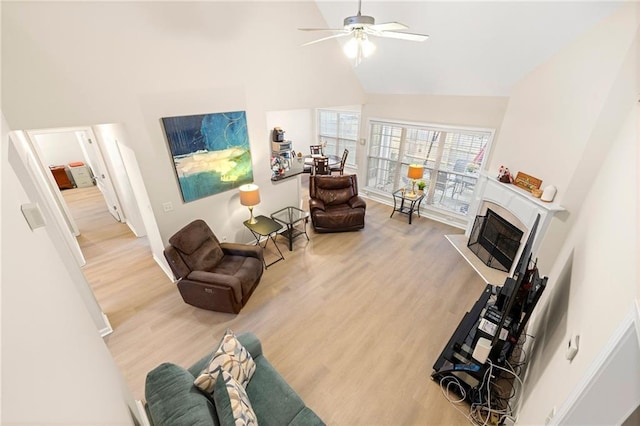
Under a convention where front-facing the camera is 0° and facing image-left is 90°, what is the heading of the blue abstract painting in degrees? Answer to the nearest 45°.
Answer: approximately 315°

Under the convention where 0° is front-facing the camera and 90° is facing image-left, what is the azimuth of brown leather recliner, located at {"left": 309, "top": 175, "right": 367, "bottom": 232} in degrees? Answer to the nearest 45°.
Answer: approximately 0°

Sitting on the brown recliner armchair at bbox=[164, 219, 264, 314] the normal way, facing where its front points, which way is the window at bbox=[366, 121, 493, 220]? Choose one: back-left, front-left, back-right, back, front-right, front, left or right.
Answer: front-left

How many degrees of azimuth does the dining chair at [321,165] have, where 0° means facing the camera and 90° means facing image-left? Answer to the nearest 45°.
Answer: approximately 180°

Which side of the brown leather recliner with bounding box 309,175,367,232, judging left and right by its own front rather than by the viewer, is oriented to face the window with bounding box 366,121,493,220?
left

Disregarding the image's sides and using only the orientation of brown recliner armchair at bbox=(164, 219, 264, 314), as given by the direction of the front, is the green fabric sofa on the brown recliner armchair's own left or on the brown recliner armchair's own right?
on the brown recliner armchair's own right

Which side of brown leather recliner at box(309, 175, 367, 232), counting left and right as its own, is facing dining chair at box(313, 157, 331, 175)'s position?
back

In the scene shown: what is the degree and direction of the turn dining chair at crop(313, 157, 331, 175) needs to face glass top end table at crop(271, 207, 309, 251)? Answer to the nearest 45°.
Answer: approximately 180°

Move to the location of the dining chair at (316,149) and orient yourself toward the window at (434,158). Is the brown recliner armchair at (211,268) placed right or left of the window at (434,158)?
right

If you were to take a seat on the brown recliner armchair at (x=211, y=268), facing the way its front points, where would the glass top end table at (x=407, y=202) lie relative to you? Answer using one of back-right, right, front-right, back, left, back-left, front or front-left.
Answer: front-left

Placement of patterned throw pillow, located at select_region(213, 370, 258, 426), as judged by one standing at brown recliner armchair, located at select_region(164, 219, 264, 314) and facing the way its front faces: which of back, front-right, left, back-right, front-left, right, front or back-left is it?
front-right

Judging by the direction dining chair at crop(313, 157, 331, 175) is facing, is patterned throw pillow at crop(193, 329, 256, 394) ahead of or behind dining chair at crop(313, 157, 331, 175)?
behind

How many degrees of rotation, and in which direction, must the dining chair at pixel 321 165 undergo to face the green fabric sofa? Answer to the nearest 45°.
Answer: approximately 180°

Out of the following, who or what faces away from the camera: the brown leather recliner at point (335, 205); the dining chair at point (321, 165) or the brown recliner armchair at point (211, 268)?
the dining chair

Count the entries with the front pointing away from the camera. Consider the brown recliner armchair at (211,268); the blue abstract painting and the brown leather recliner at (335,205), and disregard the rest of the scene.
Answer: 0
